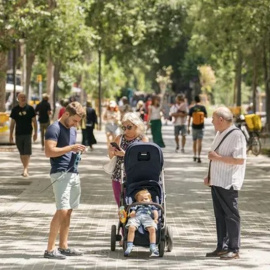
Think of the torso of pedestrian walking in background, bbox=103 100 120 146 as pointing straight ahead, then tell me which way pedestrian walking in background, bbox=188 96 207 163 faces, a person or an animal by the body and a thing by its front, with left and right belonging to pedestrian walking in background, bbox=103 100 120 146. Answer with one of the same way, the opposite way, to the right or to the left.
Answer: the opposite way

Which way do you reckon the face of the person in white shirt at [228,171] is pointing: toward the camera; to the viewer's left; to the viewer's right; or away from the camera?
to the viewer's left

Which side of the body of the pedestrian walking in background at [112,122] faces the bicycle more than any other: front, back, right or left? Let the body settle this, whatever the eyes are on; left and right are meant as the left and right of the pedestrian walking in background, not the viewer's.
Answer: left

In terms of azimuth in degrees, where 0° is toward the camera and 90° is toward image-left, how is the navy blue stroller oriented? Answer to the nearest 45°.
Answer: approximately 0°

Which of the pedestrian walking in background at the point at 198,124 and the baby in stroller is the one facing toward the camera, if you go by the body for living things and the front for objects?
the baby in stroller

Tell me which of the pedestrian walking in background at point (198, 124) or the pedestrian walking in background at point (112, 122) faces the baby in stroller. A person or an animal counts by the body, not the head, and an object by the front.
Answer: the pedestrian walking in background at point (112, 122)

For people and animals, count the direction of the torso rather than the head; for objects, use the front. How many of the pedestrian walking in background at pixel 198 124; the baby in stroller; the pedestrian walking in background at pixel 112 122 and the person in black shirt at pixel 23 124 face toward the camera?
3

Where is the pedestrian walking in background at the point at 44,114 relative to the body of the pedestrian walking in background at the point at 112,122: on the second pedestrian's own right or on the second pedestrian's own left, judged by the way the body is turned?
on the second pedestrian's own right

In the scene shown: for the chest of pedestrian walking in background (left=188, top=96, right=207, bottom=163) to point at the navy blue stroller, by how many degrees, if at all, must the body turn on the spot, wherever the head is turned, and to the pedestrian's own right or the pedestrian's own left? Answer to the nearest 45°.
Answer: approximately 180°

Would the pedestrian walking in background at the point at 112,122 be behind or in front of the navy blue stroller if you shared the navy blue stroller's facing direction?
behind

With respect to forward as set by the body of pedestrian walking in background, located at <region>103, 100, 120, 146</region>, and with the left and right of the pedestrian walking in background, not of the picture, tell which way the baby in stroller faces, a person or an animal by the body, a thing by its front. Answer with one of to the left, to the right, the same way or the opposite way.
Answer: the same way

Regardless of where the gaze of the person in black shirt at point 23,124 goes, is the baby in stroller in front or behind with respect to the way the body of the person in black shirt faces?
in front

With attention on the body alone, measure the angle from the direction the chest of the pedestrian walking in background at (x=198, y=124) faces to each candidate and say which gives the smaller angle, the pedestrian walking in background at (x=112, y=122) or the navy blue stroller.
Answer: the pedestrian walking in background

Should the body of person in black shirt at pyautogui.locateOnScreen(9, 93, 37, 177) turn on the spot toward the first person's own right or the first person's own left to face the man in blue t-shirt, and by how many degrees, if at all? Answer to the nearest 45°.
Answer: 0° — they already face them

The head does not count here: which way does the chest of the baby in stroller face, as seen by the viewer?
toward the camera

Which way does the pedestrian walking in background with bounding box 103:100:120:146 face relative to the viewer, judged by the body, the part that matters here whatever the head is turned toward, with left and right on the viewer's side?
facing the viewer
